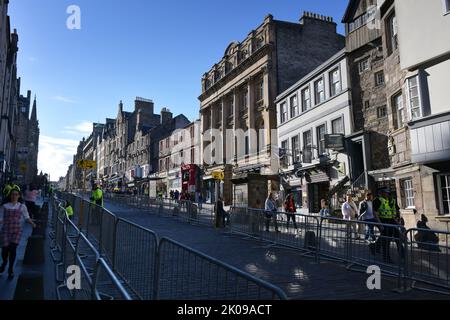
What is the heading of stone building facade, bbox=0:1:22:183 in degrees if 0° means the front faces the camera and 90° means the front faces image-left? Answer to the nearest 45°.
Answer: approximately 270°

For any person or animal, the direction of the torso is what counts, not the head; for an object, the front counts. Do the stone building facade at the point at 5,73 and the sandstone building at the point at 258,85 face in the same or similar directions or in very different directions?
very different directions

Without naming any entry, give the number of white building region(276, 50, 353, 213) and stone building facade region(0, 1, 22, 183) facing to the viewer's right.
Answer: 1

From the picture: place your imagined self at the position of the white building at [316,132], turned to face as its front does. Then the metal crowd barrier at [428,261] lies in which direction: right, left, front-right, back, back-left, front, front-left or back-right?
front-left

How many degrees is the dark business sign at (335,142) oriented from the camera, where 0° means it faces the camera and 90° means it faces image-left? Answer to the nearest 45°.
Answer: approximately 0°

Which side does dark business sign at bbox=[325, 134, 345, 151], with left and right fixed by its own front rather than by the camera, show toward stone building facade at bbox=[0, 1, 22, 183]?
right

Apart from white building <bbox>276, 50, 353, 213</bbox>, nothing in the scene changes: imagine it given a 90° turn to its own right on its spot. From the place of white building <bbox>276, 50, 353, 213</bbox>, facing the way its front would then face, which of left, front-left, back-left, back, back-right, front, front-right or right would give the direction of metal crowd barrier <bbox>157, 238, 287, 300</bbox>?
back-left

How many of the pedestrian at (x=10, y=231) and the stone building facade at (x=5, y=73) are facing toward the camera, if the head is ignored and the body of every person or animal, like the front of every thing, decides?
1

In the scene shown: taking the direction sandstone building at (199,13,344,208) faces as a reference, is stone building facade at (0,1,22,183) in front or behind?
in front

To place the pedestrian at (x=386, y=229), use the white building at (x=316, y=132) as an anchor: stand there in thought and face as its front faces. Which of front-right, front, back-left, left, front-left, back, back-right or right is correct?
front-left

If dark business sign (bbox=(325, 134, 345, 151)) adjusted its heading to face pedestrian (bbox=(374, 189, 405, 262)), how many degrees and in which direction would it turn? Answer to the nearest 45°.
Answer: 0° — it already faces them

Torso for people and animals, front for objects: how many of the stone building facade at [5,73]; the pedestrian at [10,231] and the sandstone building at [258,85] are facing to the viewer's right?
1
